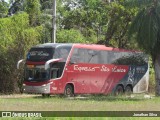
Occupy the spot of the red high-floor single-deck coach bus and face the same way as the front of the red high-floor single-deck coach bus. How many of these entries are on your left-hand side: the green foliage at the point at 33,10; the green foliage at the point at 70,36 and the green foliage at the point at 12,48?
0

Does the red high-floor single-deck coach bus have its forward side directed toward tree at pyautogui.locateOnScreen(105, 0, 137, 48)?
no

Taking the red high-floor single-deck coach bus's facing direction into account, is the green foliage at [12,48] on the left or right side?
on its right

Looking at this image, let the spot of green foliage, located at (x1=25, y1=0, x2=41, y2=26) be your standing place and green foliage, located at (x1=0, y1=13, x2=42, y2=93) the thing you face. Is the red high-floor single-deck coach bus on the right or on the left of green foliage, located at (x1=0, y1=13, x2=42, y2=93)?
left

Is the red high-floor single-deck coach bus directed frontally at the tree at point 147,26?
no

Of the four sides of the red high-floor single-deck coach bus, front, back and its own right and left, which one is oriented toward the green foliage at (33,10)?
right

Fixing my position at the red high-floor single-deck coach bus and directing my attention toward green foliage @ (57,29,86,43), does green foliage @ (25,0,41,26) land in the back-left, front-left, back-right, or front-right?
front-left

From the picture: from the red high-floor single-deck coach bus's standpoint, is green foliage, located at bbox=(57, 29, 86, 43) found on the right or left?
on its right

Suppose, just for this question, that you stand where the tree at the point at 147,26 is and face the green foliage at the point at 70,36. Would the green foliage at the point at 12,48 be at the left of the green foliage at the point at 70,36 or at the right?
left
